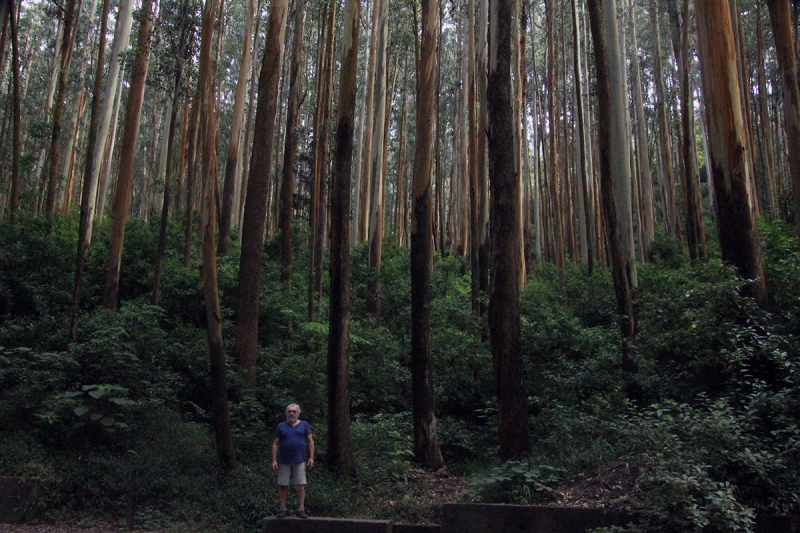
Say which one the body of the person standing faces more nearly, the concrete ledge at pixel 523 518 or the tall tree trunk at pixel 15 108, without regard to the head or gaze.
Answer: the concrete ledge

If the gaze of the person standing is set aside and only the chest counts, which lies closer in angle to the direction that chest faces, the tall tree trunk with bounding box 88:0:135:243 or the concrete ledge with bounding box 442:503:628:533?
the concrete ledge

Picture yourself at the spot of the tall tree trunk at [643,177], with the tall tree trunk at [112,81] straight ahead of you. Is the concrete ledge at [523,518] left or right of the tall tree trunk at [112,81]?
left

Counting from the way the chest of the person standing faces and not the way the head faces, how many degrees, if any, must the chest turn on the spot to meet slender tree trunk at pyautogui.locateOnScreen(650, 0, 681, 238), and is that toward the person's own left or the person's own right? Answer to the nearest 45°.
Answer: approximately 135° to the person's own left

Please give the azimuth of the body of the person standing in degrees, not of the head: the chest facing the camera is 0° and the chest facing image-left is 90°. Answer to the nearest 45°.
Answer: approximately 0°

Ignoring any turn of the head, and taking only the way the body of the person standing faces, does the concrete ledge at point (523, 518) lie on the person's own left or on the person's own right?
on the person's own left

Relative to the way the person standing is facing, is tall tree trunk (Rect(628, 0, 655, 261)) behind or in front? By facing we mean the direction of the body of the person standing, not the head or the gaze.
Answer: behind

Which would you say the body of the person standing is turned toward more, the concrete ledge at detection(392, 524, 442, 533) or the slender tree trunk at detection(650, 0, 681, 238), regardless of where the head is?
the concrete ledge

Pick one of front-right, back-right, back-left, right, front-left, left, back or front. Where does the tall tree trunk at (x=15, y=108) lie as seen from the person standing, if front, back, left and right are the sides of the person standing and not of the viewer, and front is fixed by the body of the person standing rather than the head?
back-right

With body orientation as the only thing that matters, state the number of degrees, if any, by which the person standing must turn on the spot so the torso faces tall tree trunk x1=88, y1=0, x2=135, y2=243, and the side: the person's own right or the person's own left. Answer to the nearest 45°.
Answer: approximately 135° to the person's own right
